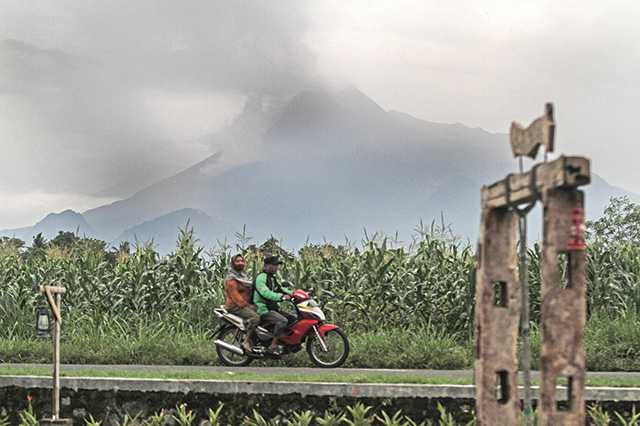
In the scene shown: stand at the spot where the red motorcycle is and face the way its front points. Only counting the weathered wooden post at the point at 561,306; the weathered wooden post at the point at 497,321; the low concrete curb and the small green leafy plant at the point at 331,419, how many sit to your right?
4

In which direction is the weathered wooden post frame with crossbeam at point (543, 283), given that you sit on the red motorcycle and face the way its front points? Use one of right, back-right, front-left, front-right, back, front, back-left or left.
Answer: right

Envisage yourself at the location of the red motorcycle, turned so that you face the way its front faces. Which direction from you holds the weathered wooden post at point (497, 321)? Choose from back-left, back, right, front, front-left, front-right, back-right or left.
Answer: right

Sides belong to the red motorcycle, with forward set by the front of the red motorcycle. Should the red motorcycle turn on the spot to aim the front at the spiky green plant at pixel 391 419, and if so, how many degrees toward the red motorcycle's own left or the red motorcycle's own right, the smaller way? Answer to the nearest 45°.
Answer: approximately 90° to the red motorcycle's own right

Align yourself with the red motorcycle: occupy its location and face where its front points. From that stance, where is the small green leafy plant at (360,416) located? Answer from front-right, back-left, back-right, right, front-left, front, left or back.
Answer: right

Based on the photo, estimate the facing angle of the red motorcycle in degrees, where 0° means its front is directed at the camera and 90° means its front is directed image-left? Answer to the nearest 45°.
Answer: approximately 270°

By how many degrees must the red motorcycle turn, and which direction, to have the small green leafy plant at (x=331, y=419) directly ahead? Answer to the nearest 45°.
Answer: approximately 90° to its right

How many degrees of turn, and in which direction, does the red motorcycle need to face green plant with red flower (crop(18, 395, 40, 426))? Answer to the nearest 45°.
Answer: approximately 135° to its right
